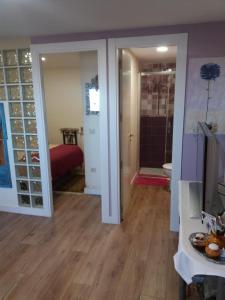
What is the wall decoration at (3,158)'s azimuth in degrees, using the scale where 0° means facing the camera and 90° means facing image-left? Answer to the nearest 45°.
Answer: approximately 0°

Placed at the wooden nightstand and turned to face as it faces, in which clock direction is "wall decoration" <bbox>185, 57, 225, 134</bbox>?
The wall decoration is roughly at 11 o'clock from the wooden nightstand.

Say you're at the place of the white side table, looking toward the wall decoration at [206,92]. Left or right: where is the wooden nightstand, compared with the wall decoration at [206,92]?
left

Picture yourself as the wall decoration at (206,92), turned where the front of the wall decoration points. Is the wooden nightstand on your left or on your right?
on your right
